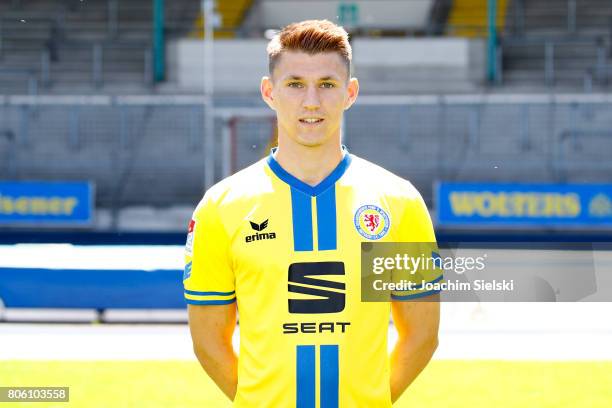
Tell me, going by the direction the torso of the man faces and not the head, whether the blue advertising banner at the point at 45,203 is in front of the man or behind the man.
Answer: behind

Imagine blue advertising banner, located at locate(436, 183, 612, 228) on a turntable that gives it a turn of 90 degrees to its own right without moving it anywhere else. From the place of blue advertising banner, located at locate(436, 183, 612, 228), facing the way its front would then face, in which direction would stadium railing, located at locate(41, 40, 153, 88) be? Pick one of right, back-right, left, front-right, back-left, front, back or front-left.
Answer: front

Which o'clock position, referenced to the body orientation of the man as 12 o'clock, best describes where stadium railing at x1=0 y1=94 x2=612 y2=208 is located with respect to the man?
The stadium railing is roughly at 6 o'clock from the man.

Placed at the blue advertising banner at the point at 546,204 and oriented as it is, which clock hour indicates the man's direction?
The man is roughly at 12 o'clock from the blue advertising banner.

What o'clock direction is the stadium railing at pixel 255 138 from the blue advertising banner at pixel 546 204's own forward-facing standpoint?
The stadium railing is roughly at 3 o'clock from the blue advertising banner.

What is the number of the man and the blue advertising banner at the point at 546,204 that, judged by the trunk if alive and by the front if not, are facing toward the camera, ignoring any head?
2

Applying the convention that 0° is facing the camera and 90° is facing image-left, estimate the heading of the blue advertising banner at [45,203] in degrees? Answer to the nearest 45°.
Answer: approximately 0°

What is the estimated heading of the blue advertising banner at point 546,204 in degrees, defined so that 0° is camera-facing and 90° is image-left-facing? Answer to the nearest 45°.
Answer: approximately 0°
